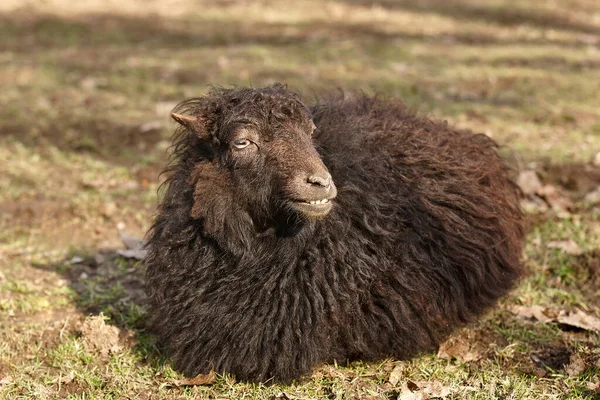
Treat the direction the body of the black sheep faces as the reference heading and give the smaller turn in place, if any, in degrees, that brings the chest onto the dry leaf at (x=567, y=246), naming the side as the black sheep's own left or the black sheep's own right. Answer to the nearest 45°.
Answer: approximately 180°

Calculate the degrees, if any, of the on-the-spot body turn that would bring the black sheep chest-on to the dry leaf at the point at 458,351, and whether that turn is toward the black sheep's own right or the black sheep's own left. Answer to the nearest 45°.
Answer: approximately 135° to the black sheep's own left

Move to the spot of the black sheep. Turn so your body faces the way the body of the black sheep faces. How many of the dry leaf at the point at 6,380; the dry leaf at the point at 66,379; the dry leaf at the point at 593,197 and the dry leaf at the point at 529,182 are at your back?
2

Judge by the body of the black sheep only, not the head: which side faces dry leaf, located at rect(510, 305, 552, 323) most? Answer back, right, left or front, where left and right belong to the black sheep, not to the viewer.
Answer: back

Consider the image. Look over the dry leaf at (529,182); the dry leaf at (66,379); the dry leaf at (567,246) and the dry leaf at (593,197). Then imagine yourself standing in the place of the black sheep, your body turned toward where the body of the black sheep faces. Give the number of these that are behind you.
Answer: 3

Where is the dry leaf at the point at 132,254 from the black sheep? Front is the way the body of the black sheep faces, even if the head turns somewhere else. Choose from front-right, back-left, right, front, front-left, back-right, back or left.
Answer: right

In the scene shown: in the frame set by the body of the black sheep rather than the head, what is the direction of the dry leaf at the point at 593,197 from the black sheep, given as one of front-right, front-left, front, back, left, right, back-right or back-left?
back

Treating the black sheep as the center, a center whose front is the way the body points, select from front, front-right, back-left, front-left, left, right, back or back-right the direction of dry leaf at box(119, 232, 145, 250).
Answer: right

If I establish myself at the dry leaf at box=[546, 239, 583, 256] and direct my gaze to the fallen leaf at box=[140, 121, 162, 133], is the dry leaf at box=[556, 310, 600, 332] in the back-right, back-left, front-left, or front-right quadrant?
back-left

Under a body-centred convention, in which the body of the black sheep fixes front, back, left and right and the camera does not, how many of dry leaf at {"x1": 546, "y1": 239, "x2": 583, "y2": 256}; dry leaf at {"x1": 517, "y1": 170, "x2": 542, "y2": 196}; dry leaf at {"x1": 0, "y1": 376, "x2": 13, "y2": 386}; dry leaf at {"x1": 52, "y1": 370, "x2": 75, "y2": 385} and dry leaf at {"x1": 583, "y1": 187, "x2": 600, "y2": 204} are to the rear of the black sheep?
3

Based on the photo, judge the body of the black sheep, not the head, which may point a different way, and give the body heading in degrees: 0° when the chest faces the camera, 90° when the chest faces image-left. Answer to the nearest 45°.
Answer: approximately 45°

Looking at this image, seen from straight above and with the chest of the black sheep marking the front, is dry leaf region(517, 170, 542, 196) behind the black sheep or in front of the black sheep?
behind

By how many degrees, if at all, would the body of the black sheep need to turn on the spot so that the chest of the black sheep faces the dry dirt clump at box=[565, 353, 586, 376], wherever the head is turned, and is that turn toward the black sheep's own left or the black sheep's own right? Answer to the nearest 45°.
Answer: approximately 135° to the black sheep's own left

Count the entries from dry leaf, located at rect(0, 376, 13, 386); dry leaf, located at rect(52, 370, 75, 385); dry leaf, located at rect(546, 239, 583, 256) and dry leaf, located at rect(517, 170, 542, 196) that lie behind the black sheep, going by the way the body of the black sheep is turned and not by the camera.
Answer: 2

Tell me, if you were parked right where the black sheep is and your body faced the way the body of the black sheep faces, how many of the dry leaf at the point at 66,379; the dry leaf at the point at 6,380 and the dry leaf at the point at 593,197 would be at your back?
1
